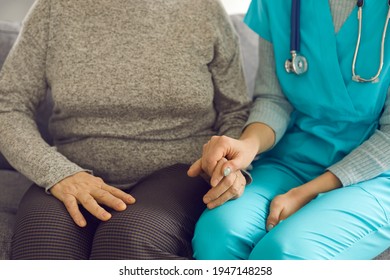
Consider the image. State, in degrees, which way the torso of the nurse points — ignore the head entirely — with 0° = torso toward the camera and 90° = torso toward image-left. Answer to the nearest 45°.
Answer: approximately 45°
